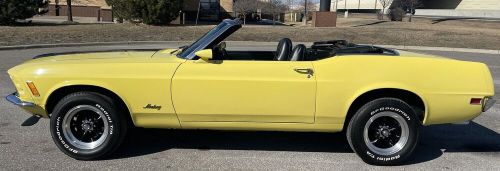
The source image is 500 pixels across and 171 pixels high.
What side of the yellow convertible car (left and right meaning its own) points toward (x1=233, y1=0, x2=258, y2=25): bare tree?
right

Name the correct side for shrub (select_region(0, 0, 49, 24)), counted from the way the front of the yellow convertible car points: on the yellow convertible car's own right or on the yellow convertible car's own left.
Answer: on the yellow convertible car's own right

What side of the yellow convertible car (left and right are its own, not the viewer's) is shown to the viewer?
left

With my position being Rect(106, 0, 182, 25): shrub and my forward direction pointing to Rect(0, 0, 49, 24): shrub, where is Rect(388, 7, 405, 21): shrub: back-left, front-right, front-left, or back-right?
back-right

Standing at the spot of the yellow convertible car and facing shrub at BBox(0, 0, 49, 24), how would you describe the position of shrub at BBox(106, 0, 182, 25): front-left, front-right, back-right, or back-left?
front-right

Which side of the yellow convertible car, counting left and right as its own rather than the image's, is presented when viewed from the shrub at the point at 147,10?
right

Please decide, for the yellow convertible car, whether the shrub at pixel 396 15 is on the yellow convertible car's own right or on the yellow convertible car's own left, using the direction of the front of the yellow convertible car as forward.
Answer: on the yellow convertible car's own right
